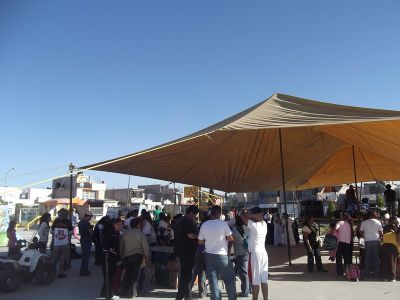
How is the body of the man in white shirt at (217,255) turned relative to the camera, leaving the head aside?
away from the camera

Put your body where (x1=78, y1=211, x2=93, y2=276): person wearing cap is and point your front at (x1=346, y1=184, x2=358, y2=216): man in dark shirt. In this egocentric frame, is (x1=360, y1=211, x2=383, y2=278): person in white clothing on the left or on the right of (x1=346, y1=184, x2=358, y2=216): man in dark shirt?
right

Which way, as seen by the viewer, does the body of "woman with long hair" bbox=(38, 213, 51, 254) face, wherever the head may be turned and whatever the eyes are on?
to the viewer's right

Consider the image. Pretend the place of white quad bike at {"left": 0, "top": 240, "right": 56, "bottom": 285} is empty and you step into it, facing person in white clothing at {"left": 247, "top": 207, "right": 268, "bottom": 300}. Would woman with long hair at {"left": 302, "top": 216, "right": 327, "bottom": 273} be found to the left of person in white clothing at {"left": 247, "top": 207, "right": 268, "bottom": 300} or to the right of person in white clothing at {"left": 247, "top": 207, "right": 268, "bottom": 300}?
left

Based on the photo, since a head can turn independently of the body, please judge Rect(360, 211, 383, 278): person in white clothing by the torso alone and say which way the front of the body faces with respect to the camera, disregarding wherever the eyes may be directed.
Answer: away from the camera

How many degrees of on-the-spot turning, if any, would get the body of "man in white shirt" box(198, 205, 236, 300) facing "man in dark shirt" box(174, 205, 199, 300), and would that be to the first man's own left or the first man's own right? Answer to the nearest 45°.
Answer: approximately 45° to the first man's own left
